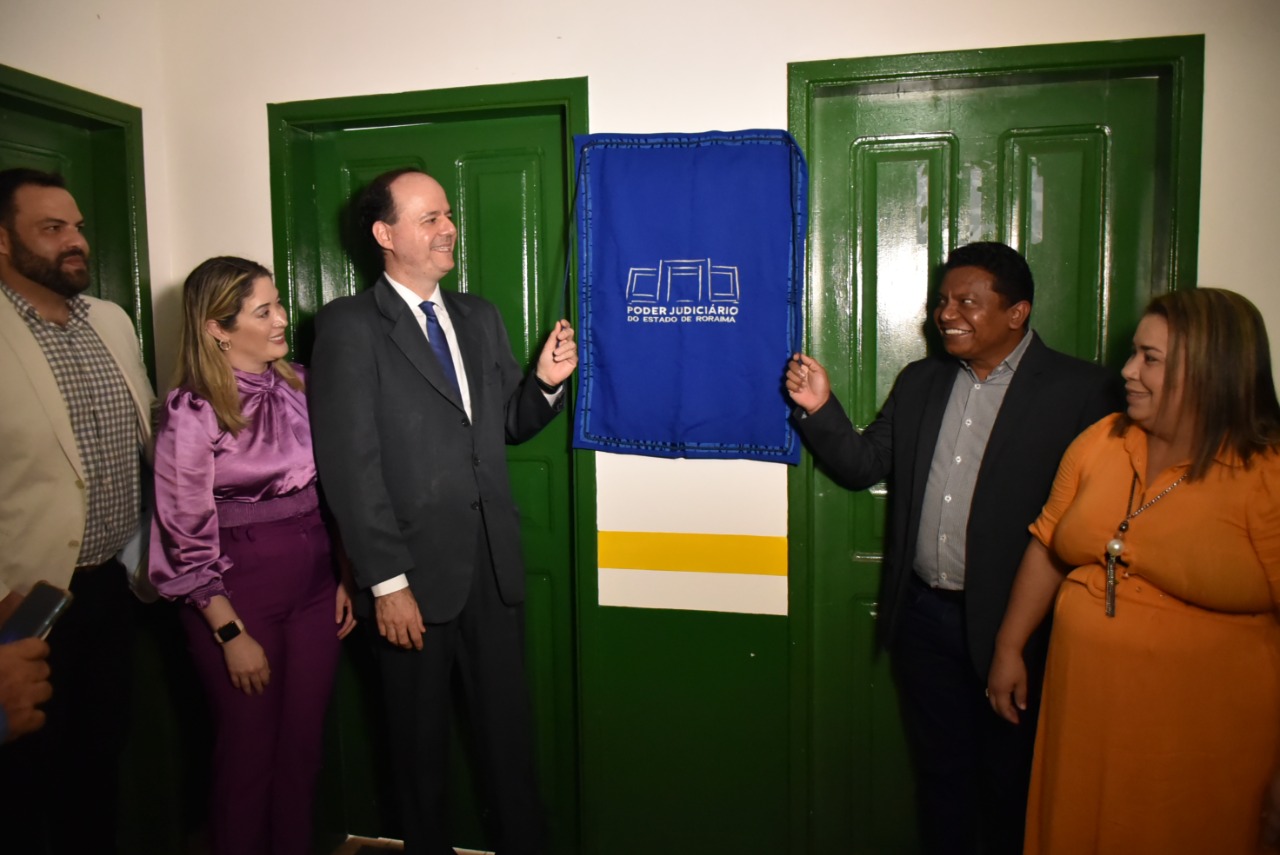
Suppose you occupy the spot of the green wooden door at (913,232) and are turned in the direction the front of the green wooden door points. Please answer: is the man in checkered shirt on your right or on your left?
on your right

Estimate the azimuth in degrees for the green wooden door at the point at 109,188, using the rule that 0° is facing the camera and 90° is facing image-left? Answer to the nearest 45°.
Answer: approximately 315°

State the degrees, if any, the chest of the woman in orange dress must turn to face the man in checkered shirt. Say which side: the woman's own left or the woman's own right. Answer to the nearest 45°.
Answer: approximately 45° to the woman's own right

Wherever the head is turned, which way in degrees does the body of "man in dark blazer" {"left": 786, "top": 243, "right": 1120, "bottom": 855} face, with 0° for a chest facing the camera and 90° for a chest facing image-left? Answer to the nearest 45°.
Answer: approximately 45°

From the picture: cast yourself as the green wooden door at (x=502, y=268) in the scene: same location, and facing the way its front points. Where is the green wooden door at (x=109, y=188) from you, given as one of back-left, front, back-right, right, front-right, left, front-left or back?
right

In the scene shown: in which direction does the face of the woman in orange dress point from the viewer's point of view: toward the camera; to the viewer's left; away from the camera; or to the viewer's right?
to the viewer's left

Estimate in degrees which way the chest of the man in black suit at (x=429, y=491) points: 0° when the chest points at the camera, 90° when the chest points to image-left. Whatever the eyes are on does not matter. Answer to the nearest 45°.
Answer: approximately 315°

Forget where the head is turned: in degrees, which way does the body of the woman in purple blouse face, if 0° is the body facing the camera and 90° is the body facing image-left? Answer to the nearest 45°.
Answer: approximately 315°

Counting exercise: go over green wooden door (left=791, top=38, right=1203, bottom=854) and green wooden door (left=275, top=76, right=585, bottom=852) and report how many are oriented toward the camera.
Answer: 2

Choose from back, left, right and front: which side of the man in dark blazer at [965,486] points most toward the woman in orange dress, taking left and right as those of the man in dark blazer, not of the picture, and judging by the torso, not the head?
left
